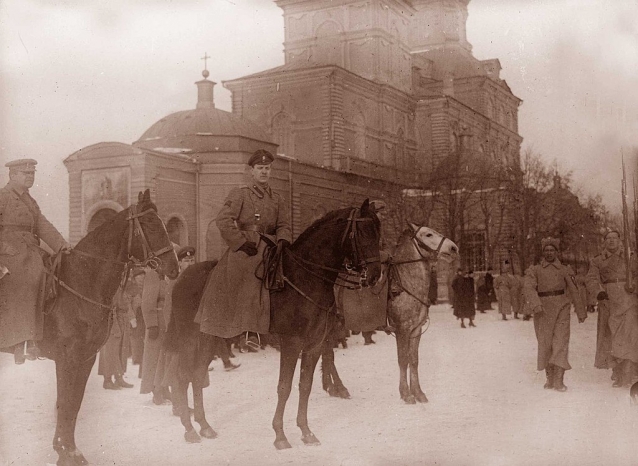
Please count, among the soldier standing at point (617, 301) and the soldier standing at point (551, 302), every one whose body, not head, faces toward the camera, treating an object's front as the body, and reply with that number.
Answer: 2

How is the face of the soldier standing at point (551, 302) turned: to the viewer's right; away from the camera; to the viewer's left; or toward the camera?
toward the camera

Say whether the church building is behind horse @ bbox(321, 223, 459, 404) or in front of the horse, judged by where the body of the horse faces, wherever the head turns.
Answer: behind

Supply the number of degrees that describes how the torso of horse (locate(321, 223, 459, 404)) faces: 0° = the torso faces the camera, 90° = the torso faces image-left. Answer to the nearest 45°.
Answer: approximately 315°

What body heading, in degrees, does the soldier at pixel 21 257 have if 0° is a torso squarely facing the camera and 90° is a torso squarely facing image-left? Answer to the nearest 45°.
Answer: approximately 315°

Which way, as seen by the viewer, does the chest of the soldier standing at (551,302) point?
toward the camera

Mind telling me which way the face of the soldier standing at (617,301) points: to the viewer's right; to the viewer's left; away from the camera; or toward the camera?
toward the camera

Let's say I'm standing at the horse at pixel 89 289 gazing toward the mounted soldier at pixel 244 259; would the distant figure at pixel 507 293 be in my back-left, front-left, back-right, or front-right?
front-left

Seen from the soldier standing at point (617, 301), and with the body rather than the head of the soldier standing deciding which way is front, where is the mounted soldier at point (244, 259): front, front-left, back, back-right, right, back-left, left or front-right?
front-right

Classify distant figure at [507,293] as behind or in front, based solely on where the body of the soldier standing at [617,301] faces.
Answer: behind

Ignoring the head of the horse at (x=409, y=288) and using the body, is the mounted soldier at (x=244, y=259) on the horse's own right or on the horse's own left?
on the horse's own right
